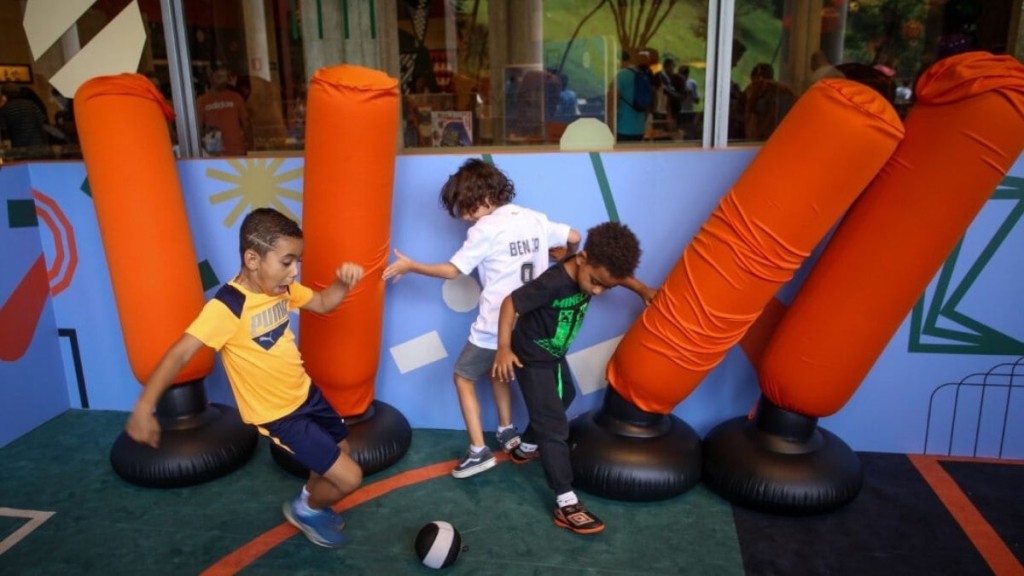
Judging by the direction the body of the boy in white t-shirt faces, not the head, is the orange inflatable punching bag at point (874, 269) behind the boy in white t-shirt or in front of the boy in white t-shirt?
behind

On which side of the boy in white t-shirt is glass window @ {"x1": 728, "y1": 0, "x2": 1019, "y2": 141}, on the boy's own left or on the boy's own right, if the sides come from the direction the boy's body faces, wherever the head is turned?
on the boy's own right

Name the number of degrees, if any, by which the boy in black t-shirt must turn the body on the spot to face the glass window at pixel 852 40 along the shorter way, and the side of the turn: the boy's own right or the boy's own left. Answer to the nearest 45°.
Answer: approximately 90° to the boy's own left

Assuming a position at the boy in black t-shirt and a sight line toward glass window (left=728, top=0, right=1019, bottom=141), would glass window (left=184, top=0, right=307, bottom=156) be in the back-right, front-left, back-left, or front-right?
front-left

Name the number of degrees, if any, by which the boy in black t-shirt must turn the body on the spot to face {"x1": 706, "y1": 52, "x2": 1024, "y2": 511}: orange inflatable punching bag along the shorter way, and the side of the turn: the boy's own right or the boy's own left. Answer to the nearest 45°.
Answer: approximately 45° to the boy's own left

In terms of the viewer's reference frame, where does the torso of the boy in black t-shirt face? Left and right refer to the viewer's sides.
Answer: facing the viewer and to the right of the viewer

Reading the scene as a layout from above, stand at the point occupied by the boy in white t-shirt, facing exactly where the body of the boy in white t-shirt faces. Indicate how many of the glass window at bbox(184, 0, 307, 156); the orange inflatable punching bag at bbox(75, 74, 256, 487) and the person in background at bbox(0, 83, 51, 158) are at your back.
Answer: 0

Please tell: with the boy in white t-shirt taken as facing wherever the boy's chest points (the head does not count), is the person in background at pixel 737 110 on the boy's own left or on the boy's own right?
on the boy's own right

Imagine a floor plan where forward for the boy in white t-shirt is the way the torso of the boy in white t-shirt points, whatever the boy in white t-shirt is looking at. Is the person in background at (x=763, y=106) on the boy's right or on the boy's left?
on the boy's right

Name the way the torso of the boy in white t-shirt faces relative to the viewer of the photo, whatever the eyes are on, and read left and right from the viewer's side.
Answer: facing away from the viewer and to the left of the viewer

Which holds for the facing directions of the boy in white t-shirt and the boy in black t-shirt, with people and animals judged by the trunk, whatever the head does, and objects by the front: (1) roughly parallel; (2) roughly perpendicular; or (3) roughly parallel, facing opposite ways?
roughly parallel, facing opposite ways

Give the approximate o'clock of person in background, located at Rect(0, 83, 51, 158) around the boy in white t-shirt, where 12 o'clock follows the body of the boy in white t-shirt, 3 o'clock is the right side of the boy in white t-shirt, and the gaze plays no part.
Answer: The person in background is roughly at 12 o'clock from the boy in white t-shirt.

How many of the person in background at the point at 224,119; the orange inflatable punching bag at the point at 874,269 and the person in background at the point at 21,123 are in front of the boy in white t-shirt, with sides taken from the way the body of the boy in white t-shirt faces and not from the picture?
2
